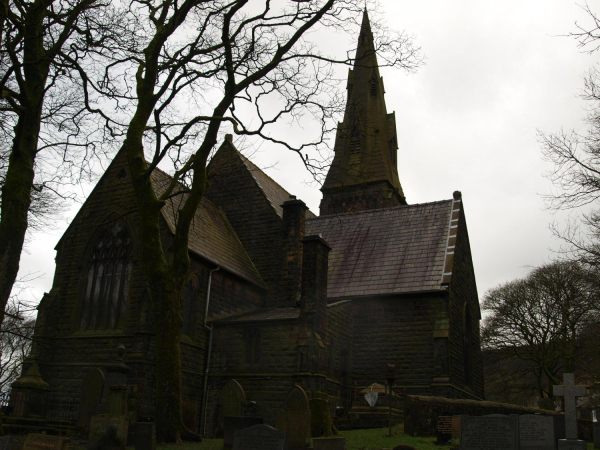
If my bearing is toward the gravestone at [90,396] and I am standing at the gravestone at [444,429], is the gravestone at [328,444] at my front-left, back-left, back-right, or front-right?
front-left

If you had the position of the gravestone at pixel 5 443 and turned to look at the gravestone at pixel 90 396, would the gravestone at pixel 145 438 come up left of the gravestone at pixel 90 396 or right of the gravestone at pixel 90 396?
right

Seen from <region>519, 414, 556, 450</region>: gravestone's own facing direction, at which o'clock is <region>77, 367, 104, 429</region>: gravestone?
<region>77, 367, 104, 429</region>: gravestone is roughly at 3 o'clock from <region>519, 414, 556, 450</region>: gravestone.

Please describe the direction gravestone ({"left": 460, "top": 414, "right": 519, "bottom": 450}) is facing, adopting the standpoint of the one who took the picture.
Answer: facing the viewer

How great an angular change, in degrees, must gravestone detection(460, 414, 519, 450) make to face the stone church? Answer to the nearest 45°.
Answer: approximately 135° to its right

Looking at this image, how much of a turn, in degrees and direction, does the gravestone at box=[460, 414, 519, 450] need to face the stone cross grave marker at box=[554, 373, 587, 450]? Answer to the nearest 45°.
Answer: approximately 135° to its left

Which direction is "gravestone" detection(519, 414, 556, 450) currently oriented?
toward the camera

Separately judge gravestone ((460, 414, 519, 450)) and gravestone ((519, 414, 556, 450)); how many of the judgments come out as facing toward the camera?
2

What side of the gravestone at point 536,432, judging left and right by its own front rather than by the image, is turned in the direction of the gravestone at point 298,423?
right

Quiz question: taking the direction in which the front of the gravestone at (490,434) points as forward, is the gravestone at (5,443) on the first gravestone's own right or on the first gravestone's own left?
on the first gravestone's own right

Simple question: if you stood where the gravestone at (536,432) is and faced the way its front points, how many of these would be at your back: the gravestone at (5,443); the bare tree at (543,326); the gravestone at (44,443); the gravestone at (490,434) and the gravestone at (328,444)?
1

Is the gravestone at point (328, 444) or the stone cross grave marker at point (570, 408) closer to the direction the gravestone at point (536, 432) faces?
the gravestone

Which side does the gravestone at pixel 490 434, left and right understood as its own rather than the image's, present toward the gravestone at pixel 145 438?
right

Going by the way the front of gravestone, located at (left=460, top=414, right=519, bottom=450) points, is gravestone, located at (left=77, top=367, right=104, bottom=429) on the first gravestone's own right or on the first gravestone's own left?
on the first gravestone's own right
